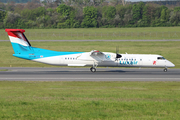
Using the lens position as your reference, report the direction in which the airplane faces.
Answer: facing to the right of the viewer
